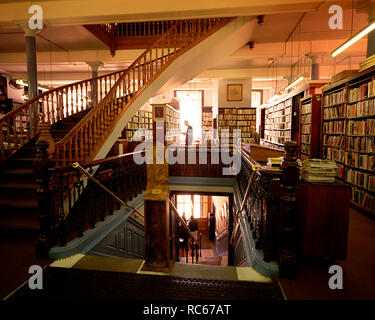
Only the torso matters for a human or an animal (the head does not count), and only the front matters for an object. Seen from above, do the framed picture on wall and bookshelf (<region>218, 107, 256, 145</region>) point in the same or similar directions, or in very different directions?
same or similar directions

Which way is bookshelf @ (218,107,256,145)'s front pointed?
toward the camera

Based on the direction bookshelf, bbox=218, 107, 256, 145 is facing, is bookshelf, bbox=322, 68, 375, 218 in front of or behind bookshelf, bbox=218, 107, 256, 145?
in front

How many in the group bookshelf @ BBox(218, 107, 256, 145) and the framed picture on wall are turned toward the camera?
2

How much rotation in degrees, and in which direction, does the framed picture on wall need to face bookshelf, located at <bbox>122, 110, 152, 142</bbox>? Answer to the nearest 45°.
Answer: approximately 90° to its right

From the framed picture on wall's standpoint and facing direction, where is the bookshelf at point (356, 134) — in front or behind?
in front

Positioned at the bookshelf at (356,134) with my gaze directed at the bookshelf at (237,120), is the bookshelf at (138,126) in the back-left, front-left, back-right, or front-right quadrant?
front-left

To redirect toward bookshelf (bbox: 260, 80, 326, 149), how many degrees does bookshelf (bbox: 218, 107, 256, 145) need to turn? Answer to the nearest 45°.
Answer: approximately 45° to its left

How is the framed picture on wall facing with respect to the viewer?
toward the camera
